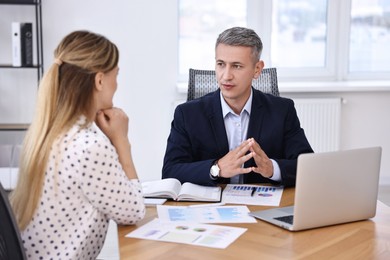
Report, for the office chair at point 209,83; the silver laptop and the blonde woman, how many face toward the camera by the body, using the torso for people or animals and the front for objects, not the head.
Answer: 1

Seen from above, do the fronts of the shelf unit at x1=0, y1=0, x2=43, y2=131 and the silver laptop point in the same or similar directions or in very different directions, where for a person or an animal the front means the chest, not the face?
very different directions

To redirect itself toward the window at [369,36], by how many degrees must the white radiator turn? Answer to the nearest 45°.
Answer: approximately 135° to its left

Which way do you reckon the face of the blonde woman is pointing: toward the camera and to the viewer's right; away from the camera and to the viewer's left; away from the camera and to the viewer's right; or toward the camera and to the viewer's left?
away from the camera and to the viewer's right

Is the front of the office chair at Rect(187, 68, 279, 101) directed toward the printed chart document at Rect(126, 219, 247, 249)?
yes

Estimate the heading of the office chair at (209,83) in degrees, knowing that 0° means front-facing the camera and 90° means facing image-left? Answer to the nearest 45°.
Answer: approximately 0°

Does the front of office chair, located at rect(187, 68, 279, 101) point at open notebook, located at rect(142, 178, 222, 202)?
yes

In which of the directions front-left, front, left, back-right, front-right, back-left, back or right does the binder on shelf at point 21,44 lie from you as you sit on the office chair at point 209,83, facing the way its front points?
back-right

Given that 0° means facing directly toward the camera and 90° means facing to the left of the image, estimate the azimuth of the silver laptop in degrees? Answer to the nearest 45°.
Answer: approximately 135°

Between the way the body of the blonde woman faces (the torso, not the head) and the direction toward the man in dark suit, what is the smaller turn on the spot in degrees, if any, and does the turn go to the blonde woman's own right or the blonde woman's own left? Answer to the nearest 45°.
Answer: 0° — they already face them
